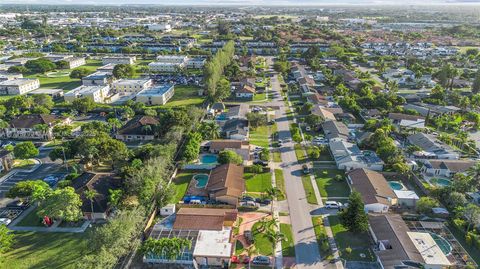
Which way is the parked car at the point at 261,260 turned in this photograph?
to the viewer's left

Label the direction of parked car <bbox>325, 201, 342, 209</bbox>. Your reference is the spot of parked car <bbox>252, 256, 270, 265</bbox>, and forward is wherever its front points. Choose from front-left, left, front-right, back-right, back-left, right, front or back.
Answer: back-right

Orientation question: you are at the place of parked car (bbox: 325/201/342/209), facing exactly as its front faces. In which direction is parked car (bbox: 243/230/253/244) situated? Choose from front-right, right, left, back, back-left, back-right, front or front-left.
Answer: back-right

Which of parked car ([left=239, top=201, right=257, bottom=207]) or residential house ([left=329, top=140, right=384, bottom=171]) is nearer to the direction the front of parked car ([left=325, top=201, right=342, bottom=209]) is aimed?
the residential house

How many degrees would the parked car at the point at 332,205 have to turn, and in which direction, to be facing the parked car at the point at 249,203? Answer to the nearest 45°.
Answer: approximately 180°

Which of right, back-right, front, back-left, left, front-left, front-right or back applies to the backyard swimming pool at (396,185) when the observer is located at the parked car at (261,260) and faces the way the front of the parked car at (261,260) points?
back-right

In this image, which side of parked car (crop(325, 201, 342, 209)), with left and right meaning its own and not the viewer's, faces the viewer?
right

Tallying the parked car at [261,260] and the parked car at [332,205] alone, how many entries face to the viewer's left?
1

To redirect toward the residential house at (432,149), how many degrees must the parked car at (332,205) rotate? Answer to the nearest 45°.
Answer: approximately 45° to its left

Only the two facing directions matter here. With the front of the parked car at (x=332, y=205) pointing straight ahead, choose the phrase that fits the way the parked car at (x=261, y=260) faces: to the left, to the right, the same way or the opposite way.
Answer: the opposite way

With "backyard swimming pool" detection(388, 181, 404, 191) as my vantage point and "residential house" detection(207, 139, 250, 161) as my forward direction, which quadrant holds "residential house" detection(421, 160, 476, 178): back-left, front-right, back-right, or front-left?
back-right

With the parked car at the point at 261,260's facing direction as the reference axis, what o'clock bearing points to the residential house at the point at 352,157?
The residential house is roughly at 4 o'clock from the parked car.

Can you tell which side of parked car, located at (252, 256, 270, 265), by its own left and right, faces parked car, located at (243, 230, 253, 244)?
right
